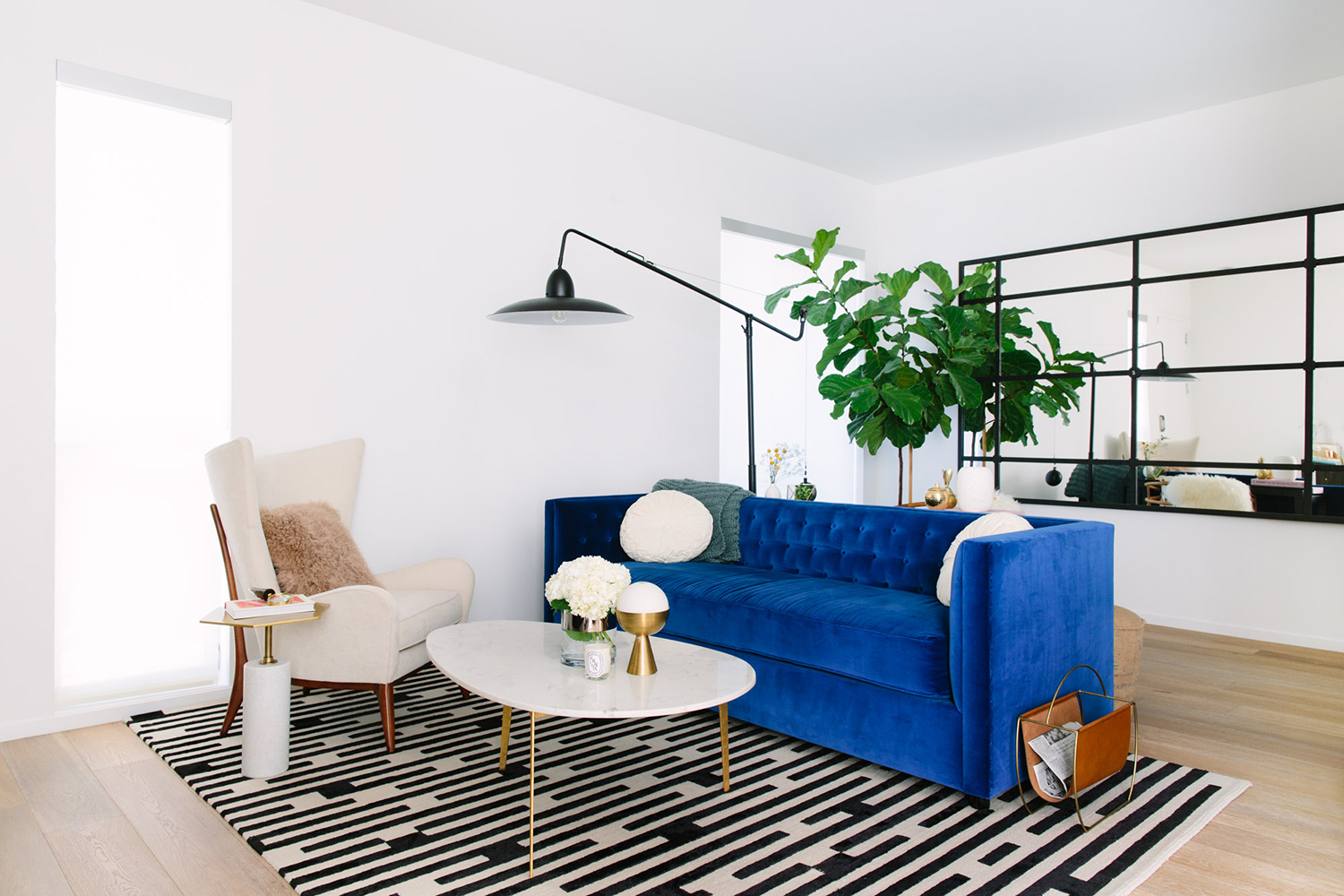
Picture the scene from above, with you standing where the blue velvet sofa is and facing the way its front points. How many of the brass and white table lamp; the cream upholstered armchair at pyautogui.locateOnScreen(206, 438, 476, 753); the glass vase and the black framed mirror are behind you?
1

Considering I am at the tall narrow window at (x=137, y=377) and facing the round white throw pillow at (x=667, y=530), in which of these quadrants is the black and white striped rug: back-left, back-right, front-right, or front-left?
front-right

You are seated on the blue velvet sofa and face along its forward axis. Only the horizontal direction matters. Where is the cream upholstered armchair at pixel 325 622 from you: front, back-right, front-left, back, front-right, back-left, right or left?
front-right

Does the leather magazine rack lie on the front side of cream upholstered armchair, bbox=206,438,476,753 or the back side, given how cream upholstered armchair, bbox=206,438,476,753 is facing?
on the front side

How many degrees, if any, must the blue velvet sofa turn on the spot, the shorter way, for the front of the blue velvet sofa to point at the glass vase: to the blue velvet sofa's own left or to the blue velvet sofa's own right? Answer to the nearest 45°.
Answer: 0° — it already faces it

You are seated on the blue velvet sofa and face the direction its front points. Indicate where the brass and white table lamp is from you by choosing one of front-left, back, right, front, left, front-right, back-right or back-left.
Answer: front

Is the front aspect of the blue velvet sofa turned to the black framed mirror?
no

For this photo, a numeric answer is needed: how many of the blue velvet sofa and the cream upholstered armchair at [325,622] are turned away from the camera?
0

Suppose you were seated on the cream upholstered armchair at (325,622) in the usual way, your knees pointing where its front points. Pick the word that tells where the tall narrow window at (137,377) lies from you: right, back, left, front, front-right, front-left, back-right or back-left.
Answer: back

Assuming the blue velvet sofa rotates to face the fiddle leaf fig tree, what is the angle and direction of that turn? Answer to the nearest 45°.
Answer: approximately 135° to its right

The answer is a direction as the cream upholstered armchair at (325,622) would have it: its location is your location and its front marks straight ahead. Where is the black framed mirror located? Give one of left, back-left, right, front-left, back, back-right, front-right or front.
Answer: front-left

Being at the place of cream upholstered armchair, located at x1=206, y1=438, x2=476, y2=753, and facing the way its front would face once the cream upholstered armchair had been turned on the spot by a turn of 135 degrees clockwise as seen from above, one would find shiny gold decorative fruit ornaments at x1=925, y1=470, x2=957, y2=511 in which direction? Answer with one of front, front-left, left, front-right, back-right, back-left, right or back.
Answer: back

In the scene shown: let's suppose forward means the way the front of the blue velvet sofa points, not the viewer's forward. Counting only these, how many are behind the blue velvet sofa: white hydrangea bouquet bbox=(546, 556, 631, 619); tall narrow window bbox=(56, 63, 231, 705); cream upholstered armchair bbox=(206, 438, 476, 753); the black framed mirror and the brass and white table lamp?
1

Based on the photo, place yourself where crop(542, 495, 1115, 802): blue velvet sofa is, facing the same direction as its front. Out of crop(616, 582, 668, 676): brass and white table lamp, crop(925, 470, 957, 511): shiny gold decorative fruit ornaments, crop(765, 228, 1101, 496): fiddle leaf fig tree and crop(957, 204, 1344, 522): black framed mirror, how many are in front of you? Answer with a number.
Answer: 1

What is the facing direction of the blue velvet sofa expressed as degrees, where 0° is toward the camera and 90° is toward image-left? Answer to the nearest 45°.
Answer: approximately 45°

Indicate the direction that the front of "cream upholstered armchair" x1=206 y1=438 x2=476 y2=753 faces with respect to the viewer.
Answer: facing the viewer and to the right of the viewer
